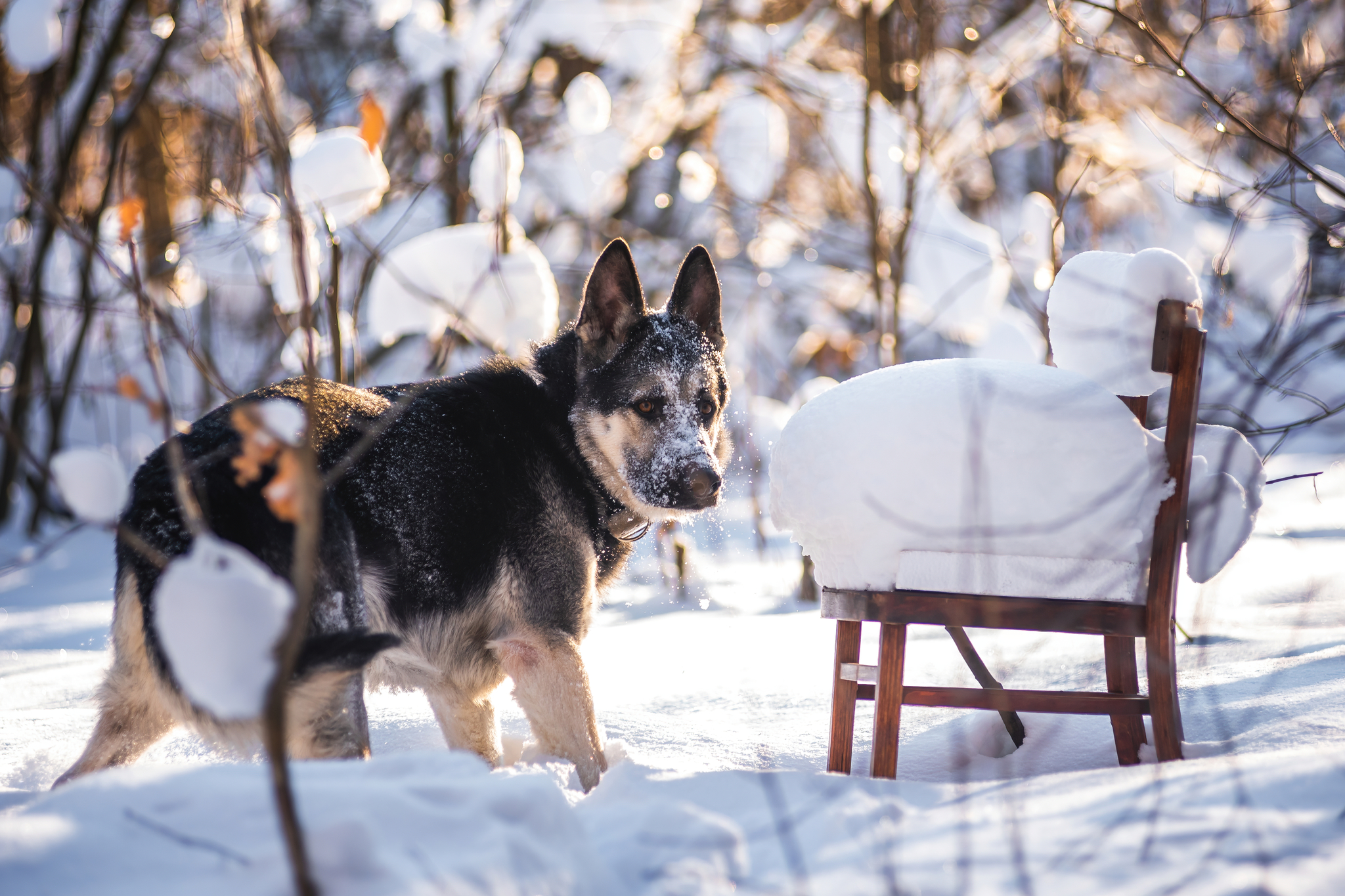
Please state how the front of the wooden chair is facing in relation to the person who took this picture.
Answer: facing to the left of the viewer

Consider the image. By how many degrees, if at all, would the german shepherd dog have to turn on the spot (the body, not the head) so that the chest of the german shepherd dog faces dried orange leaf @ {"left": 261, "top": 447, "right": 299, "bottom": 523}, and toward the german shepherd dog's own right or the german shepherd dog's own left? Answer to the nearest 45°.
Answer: approximately 90° to the german shepherd dog's own right

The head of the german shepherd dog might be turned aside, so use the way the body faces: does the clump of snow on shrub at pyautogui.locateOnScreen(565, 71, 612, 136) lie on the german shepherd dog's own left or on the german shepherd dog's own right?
on the german shepherd dog's own left

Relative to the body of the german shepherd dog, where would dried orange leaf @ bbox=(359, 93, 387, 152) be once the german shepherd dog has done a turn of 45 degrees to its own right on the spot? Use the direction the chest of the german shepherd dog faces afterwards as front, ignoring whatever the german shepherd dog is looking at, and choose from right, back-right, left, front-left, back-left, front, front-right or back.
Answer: back-left

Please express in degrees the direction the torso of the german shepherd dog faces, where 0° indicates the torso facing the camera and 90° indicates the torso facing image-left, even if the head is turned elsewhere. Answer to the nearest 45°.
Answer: approximately 270°

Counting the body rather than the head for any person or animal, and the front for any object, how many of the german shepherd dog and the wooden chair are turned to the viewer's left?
1

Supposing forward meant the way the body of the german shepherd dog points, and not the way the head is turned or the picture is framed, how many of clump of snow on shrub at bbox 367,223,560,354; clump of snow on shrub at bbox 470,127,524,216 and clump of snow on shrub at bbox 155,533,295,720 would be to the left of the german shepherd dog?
2
